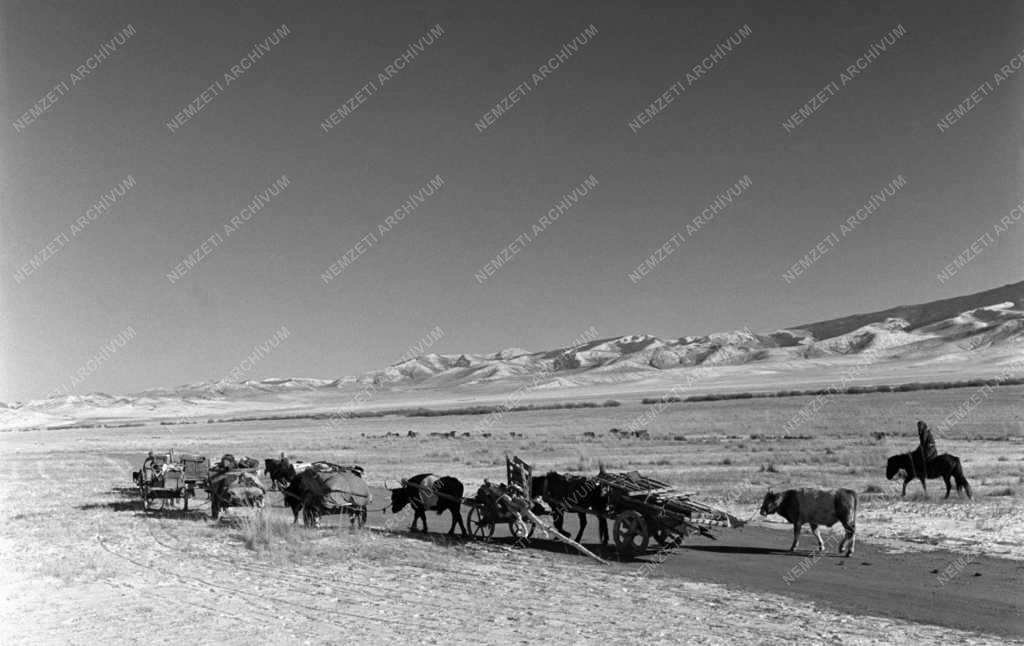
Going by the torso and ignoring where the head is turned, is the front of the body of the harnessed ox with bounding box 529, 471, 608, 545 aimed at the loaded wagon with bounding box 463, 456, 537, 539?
yes

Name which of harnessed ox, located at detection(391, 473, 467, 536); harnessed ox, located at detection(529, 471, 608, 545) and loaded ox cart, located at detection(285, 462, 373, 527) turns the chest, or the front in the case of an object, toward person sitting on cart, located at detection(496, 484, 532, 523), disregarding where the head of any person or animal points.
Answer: harnessed ox, located at detection(529, 471, 608, 545)

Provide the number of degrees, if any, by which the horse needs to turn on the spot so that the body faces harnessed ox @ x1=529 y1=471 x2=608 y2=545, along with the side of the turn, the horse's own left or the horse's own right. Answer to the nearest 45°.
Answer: approximately 45° to the horse's own left

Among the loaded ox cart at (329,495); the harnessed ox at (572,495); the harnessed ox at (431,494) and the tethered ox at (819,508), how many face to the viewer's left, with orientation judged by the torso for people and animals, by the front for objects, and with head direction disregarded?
4

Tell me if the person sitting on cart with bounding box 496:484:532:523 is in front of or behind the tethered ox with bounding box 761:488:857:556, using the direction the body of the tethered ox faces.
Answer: in front

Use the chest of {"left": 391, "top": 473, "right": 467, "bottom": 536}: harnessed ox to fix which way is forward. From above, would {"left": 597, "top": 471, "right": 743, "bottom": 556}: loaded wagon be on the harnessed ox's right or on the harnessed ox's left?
on the harnessed ox's left

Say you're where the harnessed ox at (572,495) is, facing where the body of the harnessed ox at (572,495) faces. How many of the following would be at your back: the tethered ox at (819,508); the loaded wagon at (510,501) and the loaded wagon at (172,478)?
1

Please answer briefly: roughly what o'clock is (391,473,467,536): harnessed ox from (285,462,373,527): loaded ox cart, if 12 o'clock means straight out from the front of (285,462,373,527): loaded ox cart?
(391,473,467,536): harnessed ox is roughly at 6 o'clock from (285,462,373,527): loaded ox cart.

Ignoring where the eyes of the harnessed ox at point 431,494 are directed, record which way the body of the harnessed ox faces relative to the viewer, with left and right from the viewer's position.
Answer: facing to the left of the viewer

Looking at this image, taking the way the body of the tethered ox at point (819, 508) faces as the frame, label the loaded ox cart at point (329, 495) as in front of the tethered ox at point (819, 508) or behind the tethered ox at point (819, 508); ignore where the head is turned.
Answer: in front

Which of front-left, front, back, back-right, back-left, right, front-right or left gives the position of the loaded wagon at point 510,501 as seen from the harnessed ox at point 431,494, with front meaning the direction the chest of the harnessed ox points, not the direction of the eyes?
back-left

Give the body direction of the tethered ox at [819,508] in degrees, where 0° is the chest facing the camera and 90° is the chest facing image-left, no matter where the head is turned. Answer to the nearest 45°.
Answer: approximately 90°

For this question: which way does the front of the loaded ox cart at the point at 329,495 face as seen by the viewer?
to the viewer's left

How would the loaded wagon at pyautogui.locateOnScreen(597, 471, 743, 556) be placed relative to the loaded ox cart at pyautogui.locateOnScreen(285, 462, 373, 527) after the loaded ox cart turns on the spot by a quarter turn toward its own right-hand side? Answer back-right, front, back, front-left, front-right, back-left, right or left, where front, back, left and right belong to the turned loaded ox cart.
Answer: back-right

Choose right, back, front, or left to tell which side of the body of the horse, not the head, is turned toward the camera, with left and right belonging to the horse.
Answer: left

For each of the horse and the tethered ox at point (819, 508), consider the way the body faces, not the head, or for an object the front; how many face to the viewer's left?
2

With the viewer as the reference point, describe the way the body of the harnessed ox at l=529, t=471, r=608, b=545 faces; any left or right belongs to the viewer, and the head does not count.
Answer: facing to the left of the viewer
